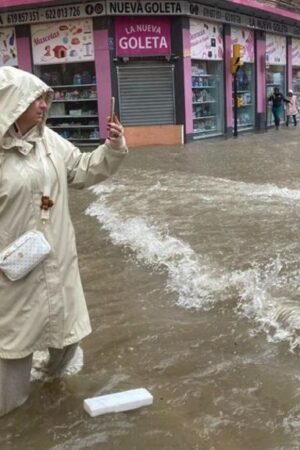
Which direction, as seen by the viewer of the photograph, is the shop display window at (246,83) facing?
facing the viewer and to the right of the viewer

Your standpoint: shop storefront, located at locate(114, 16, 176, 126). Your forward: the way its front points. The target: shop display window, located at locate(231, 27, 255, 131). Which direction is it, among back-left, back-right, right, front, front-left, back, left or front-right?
back-left

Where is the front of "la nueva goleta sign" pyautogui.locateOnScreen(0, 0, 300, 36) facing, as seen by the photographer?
facing the viewer

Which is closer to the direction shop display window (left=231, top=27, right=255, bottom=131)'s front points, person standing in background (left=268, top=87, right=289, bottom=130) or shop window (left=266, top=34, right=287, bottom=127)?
the person standing in background

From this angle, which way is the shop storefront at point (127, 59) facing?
toward the camera

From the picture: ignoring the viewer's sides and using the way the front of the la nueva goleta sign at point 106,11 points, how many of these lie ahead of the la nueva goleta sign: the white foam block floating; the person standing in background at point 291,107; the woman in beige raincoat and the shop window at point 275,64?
2

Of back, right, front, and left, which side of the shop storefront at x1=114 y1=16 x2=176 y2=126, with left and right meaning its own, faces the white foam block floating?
front

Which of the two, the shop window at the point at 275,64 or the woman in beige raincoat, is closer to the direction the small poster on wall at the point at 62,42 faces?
the woman in beige raincoat

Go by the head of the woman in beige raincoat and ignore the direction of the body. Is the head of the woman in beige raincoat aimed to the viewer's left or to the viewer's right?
to the viewer's right

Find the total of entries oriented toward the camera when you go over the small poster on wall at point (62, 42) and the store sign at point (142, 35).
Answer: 2

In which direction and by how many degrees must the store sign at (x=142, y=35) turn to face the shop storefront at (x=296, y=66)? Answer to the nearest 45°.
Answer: approximately 135° to its left

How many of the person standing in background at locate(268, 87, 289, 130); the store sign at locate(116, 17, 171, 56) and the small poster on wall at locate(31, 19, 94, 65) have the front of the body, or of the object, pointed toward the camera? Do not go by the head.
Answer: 3

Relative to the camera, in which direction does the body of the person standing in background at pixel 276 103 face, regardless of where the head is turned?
toward the camera

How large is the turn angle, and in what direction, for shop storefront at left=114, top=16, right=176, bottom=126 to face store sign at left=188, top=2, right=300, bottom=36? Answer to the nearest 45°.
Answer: approximately 135° to its left
